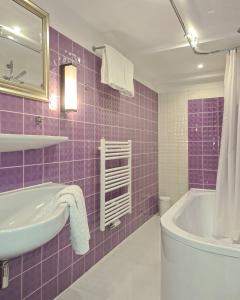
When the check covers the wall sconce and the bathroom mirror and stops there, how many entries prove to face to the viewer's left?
0

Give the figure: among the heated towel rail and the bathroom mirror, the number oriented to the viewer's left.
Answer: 0

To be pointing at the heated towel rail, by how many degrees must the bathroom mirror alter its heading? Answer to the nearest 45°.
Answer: approximately 90° to its left

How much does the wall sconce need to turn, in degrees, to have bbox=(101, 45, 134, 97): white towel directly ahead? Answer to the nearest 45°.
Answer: approximately 90° to its left

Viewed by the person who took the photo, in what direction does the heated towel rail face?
facing the viewer and to the right of the viewer
